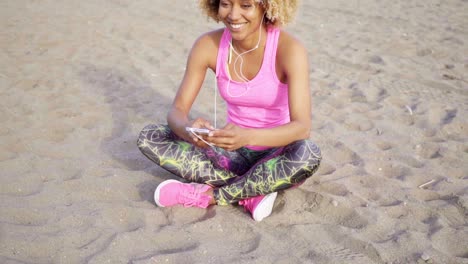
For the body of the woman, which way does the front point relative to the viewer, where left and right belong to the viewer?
facing the viewer and to the left of the viewer
